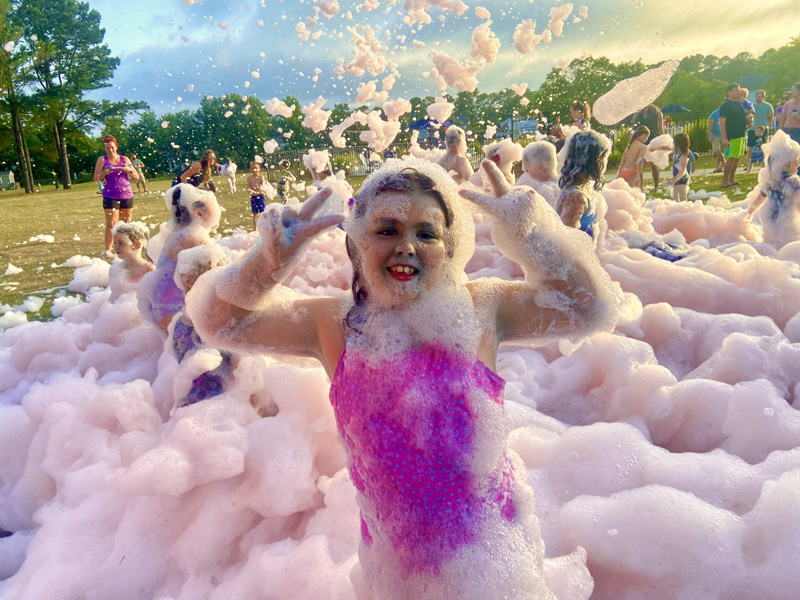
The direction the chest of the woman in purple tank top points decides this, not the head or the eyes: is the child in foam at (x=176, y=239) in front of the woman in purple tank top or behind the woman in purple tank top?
in front

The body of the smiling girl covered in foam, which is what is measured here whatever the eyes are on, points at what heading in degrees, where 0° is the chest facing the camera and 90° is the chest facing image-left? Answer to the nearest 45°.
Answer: approximately 0°

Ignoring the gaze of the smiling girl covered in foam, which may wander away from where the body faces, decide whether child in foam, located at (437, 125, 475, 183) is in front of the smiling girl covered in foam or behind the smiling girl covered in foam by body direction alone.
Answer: behind

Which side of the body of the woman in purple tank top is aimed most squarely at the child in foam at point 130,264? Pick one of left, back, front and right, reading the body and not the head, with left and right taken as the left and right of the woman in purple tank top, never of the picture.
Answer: front

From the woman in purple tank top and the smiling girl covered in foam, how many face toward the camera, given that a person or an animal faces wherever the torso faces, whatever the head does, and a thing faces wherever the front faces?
2

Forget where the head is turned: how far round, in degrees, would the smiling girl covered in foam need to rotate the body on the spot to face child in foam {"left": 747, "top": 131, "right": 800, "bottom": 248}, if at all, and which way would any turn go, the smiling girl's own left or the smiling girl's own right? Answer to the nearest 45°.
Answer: approximately 135° to the smiling girl's own left

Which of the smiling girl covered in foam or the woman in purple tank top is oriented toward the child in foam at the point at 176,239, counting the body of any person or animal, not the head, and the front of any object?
the woman in purple tank top

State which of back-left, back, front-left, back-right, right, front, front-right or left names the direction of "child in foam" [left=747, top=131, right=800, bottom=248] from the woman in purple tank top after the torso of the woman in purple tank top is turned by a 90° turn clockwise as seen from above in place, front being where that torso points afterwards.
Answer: back-left

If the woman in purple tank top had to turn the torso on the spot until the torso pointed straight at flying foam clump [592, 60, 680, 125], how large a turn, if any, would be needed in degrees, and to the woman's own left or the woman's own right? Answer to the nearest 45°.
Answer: approximately 45° to the woman's own left

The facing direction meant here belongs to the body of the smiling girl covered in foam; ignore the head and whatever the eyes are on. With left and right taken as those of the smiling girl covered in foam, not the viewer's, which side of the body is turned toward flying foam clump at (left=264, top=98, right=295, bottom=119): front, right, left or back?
back
